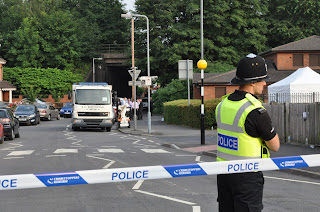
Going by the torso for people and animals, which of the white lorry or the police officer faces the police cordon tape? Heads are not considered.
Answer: the white lorry

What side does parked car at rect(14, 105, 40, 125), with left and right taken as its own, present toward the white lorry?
left

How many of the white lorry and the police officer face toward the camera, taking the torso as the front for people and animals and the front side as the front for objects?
1

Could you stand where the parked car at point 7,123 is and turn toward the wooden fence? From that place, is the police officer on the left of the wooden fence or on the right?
right

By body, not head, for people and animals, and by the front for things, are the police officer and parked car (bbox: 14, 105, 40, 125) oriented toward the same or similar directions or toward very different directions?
very different directions

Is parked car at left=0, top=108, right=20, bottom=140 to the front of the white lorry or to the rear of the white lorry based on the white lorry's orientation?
to the front

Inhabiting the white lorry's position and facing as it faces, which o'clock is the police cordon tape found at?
The police cordon tape is roughly at 12 o'clock from the white lorry.

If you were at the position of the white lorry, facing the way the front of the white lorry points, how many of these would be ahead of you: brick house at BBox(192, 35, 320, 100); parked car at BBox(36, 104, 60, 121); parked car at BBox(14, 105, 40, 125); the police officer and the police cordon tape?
2

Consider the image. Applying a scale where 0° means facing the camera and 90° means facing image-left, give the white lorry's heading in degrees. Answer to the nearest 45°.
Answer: approximately 0°

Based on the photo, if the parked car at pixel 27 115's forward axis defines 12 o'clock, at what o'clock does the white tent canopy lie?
The white tent canopy is roughly at 9 o'clock from the parked car.
